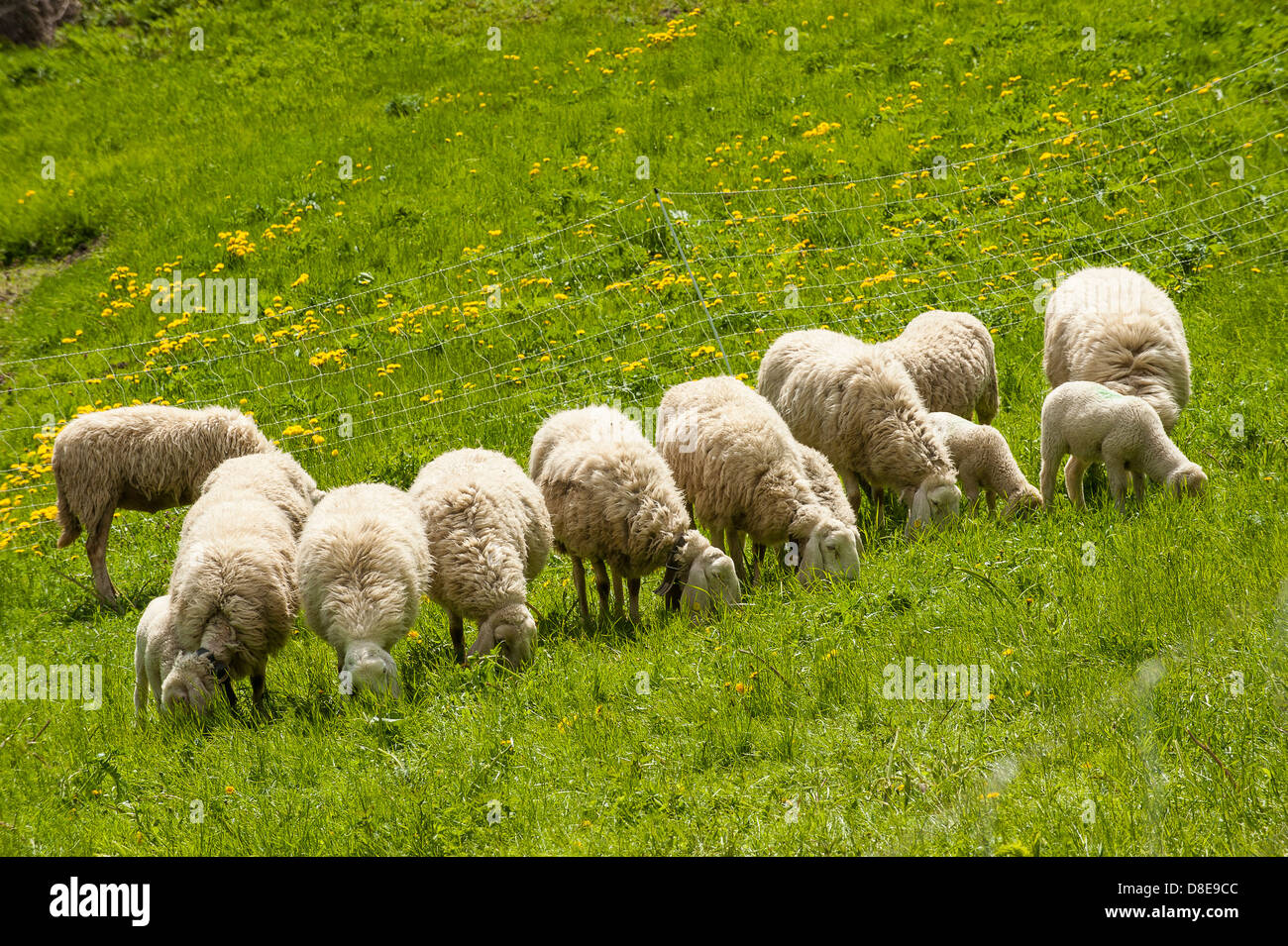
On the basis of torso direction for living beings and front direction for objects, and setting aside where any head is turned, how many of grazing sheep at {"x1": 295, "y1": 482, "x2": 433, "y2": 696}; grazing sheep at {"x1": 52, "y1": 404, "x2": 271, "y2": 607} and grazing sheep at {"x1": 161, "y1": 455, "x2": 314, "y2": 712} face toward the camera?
2

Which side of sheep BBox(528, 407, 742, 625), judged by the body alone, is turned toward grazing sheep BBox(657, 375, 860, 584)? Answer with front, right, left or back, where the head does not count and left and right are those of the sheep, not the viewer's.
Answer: left

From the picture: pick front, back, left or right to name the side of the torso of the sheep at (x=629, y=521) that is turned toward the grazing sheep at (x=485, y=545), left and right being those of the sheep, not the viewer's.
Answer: right

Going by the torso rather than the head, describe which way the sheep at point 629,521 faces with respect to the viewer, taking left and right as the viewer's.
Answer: facing the viewer and to the right of the viewer

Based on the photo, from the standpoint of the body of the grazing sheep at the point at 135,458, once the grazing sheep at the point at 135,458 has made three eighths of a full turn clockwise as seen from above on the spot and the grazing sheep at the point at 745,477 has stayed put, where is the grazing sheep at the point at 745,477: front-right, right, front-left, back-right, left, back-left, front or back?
left

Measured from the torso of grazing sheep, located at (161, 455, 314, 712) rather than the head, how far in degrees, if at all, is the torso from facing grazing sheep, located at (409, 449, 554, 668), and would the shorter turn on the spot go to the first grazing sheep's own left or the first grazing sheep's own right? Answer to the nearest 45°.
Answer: approximately 90° to the first grazing sheep's own left

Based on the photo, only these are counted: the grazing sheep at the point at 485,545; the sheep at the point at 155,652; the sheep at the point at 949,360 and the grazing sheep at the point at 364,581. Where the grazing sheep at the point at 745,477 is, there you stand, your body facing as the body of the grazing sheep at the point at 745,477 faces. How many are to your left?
1

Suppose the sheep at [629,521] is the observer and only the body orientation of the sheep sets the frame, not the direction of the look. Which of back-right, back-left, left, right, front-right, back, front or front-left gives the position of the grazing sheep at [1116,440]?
front-left

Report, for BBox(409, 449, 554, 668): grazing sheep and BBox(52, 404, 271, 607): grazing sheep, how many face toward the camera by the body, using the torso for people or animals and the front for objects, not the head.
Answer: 1

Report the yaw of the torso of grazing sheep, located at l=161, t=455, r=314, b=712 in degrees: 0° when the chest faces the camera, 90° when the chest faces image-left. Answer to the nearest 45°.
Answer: approximately 0°

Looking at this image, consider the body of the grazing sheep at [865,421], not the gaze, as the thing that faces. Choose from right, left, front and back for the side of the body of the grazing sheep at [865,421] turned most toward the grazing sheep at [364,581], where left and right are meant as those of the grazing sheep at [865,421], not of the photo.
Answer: right

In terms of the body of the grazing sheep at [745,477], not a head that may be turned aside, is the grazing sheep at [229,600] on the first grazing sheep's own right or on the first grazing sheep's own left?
on the first grazing sheep's own right
